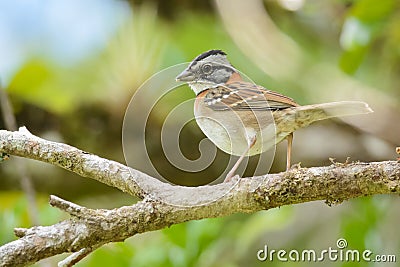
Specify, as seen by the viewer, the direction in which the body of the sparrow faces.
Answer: to the viewer's left
